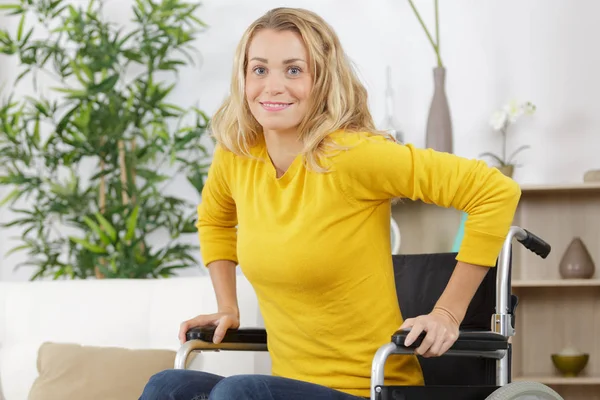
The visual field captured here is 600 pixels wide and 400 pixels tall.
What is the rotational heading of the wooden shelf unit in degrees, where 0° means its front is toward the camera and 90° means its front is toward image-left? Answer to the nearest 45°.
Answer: approximately 0°

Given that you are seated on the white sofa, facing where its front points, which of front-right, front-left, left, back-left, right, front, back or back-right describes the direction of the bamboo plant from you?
back

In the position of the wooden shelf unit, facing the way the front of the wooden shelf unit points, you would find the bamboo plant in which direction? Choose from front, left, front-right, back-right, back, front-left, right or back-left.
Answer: right

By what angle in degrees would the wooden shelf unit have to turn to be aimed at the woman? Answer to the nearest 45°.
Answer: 0° — it already faces them

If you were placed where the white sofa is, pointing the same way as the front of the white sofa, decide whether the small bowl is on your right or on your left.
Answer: on your left

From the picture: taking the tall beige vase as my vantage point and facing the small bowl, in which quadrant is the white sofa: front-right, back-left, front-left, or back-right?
back-right

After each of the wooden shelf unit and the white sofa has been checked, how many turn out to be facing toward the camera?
2

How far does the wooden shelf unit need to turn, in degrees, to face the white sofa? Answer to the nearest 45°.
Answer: approximately 45° to its right

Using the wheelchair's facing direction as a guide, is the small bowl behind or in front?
behind
